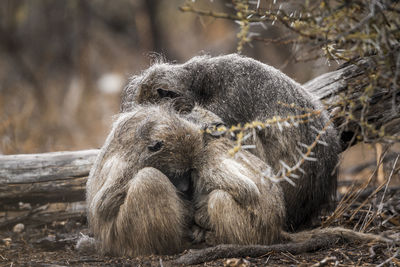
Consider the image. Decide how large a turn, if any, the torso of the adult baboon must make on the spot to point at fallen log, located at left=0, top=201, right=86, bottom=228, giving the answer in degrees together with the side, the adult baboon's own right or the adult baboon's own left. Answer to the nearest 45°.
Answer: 0° — it already faces it

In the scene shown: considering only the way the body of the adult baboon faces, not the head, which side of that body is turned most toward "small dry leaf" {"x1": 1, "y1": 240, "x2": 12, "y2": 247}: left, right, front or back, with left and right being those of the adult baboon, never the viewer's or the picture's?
front

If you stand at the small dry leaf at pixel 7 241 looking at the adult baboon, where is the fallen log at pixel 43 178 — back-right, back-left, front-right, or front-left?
front-left

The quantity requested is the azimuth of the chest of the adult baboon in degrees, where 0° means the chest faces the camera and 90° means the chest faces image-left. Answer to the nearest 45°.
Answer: approximately 90°

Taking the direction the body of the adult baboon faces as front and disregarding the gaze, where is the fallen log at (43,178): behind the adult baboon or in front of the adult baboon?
in front

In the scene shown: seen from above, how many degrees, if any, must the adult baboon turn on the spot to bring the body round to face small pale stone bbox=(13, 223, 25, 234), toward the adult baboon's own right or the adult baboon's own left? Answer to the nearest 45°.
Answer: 0° — it already faces it
